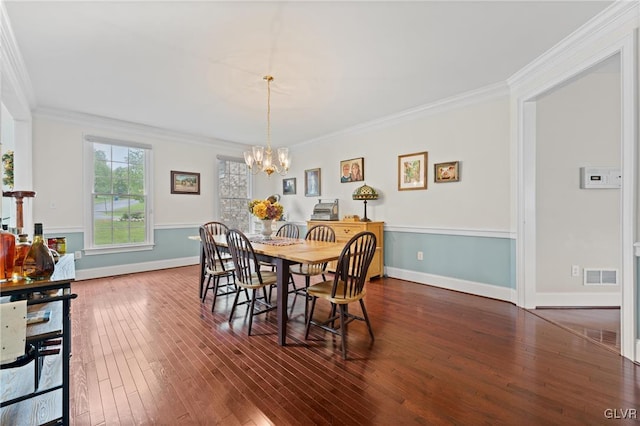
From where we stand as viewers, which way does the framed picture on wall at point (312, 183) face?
facing the viewer and to the left of the viewer

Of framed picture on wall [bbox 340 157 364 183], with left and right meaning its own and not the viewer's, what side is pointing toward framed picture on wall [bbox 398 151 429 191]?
left

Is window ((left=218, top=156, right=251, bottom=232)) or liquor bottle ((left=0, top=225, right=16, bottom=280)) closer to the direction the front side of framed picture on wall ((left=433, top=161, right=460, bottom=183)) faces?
the liquor bottle

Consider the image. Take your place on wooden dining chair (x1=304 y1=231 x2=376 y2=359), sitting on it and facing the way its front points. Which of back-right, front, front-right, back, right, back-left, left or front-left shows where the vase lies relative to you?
front

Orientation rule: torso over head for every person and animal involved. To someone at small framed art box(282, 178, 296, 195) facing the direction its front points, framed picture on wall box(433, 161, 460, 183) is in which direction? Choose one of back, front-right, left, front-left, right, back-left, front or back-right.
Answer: left

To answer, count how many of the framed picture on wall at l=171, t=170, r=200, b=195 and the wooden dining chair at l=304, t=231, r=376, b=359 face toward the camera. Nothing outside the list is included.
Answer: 1

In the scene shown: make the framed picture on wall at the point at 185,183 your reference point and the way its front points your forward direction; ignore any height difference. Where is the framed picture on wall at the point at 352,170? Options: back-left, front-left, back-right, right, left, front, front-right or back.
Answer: front-left

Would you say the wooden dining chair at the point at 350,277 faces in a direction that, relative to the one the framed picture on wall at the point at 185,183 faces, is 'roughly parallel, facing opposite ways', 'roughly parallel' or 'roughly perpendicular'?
roughly parallel, facing opposite ways

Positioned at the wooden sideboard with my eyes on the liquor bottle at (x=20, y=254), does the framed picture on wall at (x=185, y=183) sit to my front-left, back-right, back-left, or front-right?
front-right

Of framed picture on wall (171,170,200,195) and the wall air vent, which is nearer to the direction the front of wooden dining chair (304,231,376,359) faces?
the framed picture on wall

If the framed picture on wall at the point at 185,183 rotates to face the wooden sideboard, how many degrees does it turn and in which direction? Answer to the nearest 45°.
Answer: approximately 45° to its left

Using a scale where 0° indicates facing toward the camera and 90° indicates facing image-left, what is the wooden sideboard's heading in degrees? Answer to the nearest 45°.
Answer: approximately 45°

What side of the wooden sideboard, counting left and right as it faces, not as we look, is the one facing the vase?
front

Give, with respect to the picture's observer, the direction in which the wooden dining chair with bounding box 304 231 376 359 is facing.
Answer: facing away from the viewer and to the left of the viewer

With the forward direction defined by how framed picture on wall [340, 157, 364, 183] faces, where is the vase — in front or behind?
in front

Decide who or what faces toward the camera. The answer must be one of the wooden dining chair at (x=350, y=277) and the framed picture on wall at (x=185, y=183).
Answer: the framed picture on wall
